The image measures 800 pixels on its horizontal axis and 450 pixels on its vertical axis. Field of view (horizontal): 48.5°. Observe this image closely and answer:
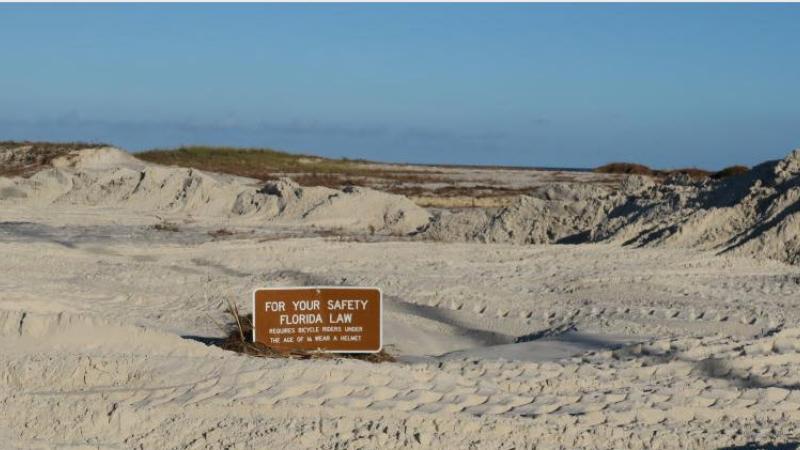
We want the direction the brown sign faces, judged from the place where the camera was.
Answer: facing the viewer
